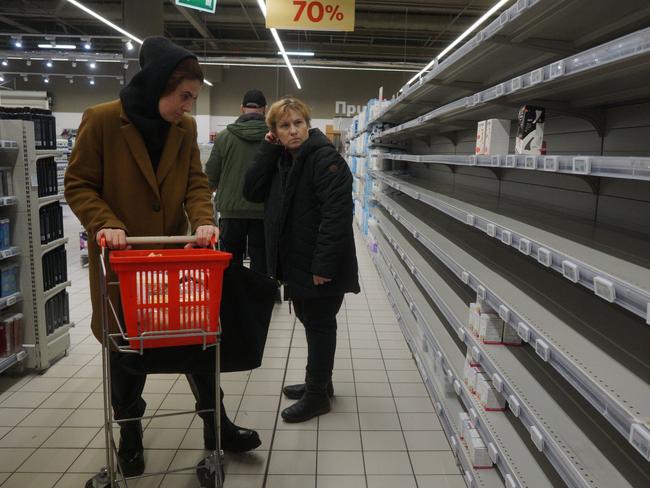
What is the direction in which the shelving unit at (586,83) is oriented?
to the viewer's left

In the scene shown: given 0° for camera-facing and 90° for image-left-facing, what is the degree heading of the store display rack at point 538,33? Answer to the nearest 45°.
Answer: approximately 90°

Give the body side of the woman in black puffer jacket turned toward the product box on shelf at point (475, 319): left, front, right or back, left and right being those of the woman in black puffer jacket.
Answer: left

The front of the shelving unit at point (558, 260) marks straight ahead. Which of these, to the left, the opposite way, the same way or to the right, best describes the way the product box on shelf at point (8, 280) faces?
the opposite way

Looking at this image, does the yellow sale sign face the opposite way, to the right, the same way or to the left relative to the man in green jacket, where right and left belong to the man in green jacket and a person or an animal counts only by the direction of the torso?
the opposite way

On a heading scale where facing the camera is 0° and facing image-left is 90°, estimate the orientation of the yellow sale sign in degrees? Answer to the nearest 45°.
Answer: approximately 0°

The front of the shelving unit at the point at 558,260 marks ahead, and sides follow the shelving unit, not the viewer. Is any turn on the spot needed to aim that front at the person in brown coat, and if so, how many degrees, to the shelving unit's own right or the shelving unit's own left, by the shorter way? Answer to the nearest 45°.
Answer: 0° — it already faces them

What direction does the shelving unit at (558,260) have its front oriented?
to the viewer's left
